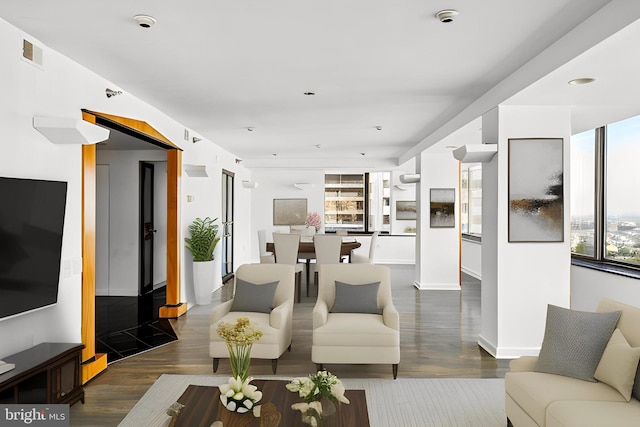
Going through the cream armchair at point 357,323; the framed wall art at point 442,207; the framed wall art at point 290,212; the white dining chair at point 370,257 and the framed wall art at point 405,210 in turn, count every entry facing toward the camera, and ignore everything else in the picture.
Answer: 4

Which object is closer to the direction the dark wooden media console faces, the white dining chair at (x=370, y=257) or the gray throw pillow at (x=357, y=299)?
the gray throw pillow

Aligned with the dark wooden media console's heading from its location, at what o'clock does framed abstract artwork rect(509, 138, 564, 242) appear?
The framed abstract artwork is roughly at 11 o'clock from the dark wooden media console.

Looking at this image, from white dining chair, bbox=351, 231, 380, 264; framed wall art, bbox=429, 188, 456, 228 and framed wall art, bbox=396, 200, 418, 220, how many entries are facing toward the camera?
2

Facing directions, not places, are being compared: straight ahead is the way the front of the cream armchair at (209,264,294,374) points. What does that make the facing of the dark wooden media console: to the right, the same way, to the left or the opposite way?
to the left

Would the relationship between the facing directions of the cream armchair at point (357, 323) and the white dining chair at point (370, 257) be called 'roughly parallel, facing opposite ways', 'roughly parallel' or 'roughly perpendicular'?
roughly perpendicular

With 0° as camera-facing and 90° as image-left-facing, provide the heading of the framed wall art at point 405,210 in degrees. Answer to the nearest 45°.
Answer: approximately 0°

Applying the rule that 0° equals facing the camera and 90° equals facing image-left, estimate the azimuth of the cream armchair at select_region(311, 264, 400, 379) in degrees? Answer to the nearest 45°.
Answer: approximately 0°

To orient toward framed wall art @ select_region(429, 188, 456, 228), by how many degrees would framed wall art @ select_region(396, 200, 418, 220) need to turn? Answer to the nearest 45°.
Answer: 0° — it already faces it

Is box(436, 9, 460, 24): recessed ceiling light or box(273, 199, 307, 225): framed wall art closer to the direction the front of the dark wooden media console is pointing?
the recessed ceiling light

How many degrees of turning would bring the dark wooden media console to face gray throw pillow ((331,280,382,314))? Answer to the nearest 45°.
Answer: approximately 45° to its left

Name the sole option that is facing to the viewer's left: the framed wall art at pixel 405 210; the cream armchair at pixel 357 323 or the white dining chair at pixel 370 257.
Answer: the white dining chair

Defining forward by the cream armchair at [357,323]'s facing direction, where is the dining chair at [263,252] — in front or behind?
behind

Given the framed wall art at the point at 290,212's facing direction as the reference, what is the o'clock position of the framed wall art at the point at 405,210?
the framed wall art at the point at 405,210 is roughly at 9 o'clock from the framed wall art at the point at 290,212.
